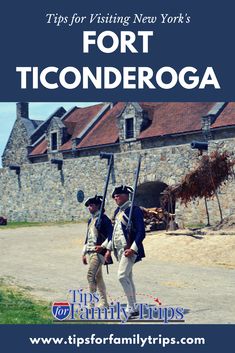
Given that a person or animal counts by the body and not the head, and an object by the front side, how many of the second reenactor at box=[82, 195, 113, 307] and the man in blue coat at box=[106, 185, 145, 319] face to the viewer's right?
0

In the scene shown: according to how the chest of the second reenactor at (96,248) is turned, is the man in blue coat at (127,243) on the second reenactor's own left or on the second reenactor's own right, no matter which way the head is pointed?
on the second reenactor's own left

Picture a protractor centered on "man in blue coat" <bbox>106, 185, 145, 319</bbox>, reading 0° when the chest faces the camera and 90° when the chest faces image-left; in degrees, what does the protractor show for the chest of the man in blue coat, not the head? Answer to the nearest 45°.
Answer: approximately 45°

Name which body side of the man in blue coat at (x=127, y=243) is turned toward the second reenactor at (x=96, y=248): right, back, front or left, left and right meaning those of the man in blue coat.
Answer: right
